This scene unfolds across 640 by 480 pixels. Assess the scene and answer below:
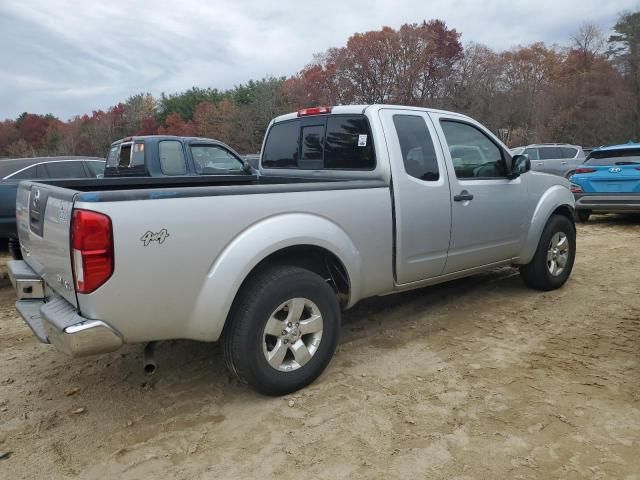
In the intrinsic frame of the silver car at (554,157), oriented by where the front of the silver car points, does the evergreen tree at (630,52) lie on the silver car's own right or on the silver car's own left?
on the silver car's own right

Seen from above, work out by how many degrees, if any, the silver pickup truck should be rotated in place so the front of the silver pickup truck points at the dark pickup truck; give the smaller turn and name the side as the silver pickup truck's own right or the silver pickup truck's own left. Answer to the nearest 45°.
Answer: approximately 45° to the silver pickup truck's own left

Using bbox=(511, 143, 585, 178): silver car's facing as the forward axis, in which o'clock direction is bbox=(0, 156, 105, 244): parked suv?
The parked suv is roughly at 10 o'clock from the silver car.

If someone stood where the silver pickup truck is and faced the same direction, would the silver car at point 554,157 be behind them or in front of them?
in front

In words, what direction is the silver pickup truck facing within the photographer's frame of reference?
facing away from the viewer and to the right of the viewer

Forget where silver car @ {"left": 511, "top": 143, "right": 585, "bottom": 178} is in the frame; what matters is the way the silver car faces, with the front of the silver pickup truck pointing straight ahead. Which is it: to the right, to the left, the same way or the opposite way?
to the left

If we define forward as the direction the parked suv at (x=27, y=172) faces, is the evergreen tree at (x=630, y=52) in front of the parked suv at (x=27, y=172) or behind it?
behind

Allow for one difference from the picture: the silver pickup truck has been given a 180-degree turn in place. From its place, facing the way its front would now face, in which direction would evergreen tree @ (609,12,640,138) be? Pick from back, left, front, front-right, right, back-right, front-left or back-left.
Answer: back

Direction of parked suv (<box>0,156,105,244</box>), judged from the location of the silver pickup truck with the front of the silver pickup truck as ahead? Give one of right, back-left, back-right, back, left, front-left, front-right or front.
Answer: left
